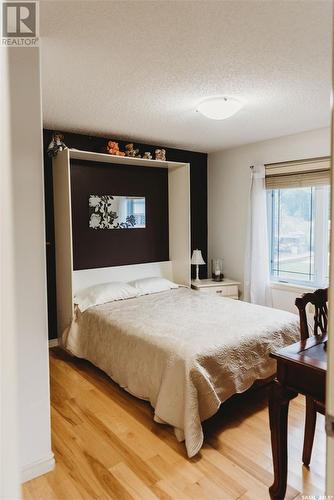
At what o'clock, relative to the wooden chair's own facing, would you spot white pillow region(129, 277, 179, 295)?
The white pillow is roughly at 6 o'clock from the wooden chair.

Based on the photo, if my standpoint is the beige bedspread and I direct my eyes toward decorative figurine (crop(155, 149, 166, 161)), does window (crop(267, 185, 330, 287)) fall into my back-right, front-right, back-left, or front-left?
front-right

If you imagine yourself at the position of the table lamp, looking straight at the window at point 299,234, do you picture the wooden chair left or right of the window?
right

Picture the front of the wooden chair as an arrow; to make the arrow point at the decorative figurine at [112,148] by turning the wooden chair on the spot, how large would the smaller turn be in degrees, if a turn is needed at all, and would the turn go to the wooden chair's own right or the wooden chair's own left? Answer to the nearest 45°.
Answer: approximately 180°

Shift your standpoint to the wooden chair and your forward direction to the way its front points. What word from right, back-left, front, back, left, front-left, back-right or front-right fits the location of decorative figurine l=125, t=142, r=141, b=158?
back

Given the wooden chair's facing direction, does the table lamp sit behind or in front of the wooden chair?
behind

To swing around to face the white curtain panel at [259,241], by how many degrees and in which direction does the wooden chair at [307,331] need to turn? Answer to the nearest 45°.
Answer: approximately 135° to its left

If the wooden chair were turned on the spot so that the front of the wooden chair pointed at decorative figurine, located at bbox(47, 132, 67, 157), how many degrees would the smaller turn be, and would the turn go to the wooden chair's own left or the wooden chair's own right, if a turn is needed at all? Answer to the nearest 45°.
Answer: approximately 135° to the wooden chair's own right

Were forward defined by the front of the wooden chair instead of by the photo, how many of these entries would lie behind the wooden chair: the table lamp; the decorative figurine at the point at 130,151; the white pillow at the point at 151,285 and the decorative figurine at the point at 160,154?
4

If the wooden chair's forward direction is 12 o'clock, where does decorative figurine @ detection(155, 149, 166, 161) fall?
The decorative figurine is roughly at 6 o'clock from the wooden chair.
